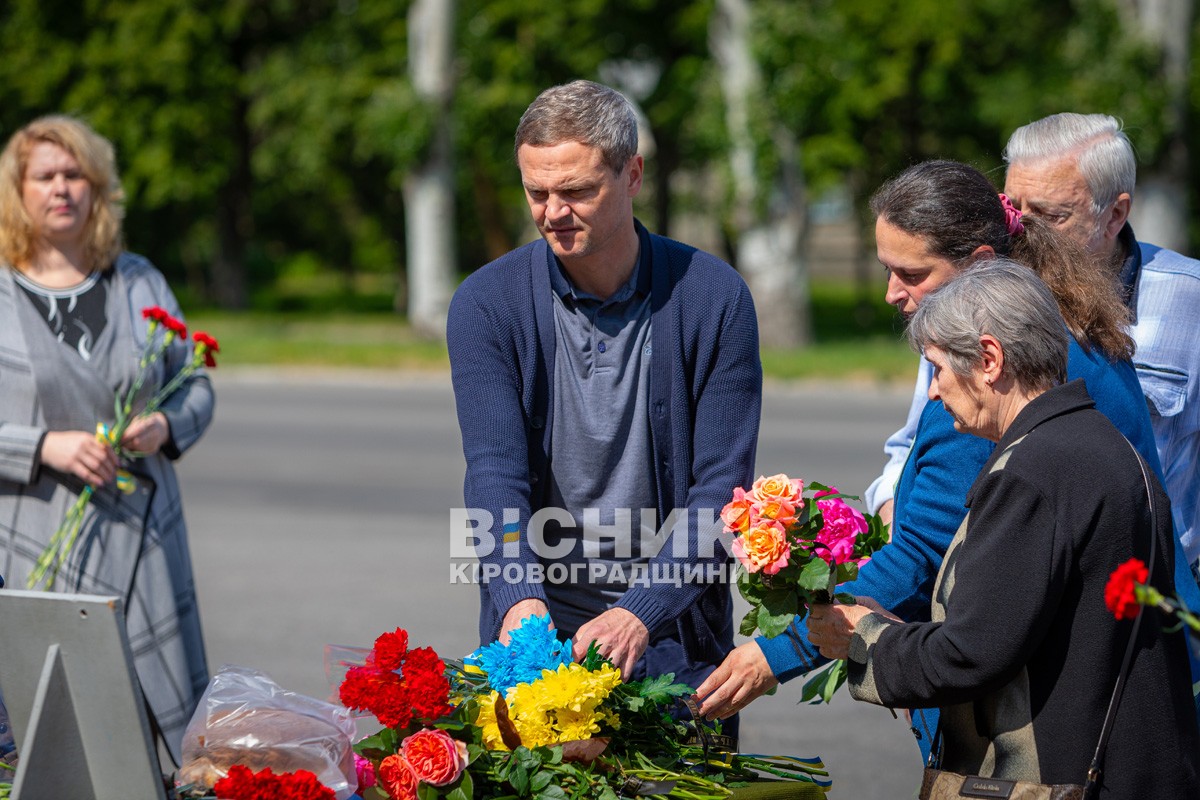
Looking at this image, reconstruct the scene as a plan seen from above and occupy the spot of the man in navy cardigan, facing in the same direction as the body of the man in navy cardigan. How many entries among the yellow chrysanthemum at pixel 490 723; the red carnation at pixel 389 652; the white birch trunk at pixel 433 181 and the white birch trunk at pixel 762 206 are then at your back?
2

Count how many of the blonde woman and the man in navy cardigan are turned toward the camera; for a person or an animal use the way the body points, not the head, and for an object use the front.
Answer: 2

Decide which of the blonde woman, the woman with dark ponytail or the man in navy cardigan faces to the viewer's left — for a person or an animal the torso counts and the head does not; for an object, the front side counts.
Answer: the woman with dark ponytail

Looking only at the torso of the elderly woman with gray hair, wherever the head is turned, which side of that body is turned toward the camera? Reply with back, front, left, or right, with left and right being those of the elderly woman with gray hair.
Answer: left

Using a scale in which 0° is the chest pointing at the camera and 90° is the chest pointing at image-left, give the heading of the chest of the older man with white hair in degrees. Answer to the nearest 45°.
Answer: approximately 45°

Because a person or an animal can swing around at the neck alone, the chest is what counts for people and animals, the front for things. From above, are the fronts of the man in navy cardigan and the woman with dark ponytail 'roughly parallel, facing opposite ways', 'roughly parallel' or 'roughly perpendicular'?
roughly perpendicular

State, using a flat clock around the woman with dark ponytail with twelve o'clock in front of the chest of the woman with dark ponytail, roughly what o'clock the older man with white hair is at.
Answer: The older man with white hair is roughly at 4 o'clock from the woman with dark ponytail.

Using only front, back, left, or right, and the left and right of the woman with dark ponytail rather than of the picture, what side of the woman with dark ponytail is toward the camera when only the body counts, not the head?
left

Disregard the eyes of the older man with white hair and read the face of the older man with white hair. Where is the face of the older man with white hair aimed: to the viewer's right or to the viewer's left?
to the viewer's left
